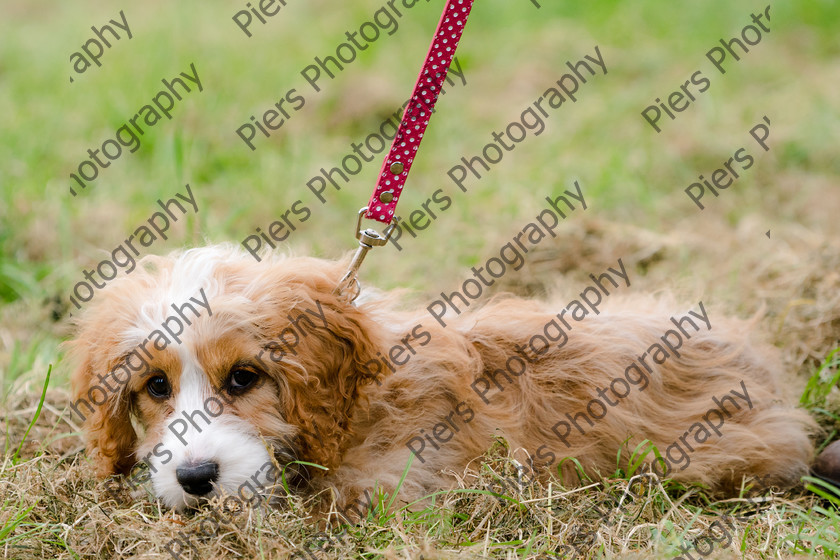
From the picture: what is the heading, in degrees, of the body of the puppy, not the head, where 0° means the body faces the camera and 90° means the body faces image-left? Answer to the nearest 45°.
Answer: approximately 90°
